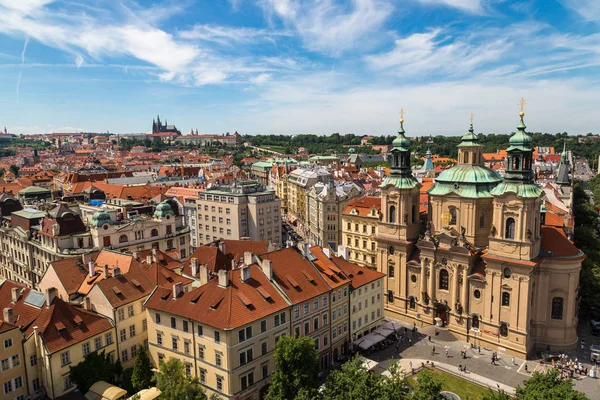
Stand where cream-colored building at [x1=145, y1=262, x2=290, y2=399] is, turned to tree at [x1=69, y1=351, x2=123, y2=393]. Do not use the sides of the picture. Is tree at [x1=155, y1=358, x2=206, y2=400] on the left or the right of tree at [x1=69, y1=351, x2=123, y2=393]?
left
